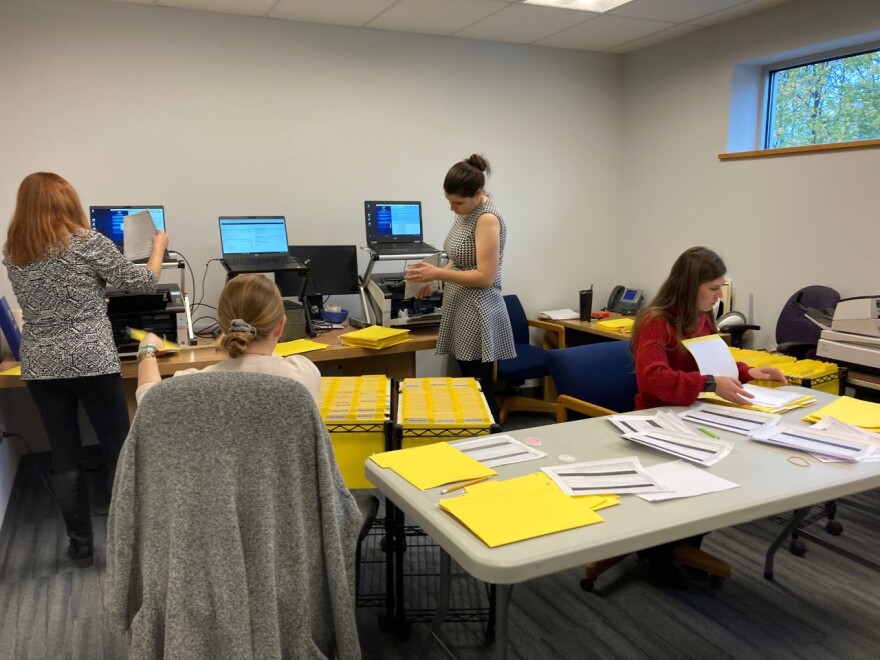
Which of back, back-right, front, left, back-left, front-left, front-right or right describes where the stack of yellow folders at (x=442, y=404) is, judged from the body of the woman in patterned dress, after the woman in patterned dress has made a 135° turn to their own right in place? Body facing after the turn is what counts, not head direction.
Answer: back-right

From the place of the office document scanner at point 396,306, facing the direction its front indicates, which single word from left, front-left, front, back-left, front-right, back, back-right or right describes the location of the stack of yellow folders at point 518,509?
front-right

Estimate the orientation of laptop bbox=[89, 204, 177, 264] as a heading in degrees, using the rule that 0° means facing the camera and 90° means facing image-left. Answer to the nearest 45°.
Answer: approximately 0°

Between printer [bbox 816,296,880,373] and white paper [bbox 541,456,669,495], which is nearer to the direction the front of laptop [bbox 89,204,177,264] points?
the white paper

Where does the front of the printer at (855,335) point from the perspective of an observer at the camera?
facing the viewer and to the left of the viewer

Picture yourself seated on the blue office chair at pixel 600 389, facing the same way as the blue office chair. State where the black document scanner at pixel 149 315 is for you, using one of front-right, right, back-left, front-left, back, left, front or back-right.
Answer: back-right

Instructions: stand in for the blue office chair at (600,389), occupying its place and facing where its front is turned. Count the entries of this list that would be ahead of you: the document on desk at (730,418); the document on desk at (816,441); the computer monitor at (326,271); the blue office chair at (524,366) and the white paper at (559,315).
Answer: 2

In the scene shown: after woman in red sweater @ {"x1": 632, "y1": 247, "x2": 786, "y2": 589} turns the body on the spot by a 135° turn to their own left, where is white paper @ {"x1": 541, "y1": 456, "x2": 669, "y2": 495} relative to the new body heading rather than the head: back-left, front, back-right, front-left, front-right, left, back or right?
back

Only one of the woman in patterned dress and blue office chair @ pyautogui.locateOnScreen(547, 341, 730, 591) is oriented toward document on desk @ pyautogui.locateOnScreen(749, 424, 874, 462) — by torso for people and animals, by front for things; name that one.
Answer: the blue office chair

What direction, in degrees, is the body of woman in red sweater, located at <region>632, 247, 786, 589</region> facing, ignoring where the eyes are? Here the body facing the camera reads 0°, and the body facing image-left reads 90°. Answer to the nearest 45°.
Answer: approximately 315°

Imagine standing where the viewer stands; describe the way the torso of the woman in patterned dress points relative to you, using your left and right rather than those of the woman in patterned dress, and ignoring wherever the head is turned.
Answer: facing to the left of the viewer

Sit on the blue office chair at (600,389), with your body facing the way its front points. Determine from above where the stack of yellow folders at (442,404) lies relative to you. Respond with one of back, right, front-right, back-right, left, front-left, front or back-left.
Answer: right

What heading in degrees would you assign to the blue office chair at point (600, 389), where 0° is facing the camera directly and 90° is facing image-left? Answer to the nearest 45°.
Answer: approximately 315°
